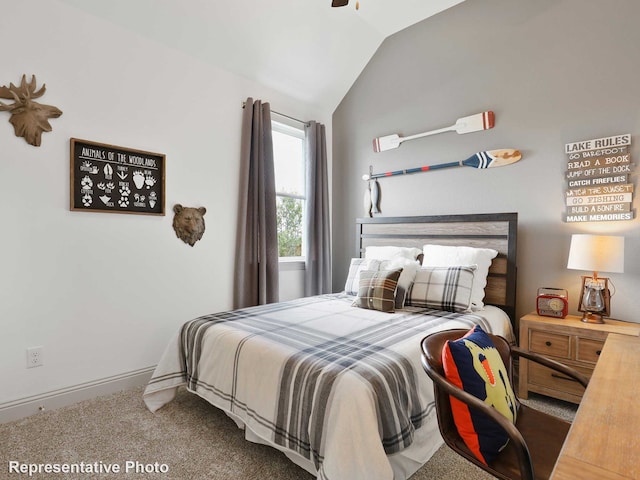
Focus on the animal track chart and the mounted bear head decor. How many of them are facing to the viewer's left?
0

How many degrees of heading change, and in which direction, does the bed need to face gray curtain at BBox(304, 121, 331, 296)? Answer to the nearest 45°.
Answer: approximately 135° to its right

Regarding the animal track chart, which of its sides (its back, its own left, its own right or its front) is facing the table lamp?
front

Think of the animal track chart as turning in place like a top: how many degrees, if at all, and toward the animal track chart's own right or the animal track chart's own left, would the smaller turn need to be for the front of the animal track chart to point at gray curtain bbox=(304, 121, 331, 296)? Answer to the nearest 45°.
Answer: approximately 45° to the animal track chart's own left

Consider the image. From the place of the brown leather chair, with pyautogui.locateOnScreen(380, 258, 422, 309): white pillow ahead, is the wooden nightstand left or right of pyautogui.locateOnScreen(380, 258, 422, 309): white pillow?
right

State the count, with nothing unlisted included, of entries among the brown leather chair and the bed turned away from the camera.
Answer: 0

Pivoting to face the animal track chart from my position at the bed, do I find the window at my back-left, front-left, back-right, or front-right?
front-right

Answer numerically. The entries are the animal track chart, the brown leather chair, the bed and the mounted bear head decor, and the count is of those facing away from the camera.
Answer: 0

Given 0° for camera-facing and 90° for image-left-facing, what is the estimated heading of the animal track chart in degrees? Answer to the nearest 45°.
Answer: approximately 315°

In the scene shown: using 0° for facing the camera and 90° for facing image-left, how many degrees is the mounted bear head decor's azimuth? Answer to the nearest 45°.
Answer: approximately 315°

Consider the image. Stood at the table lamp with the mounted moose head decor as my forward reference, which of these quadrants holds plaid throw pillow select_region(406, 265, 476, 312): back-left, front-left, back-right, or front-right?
front-right
